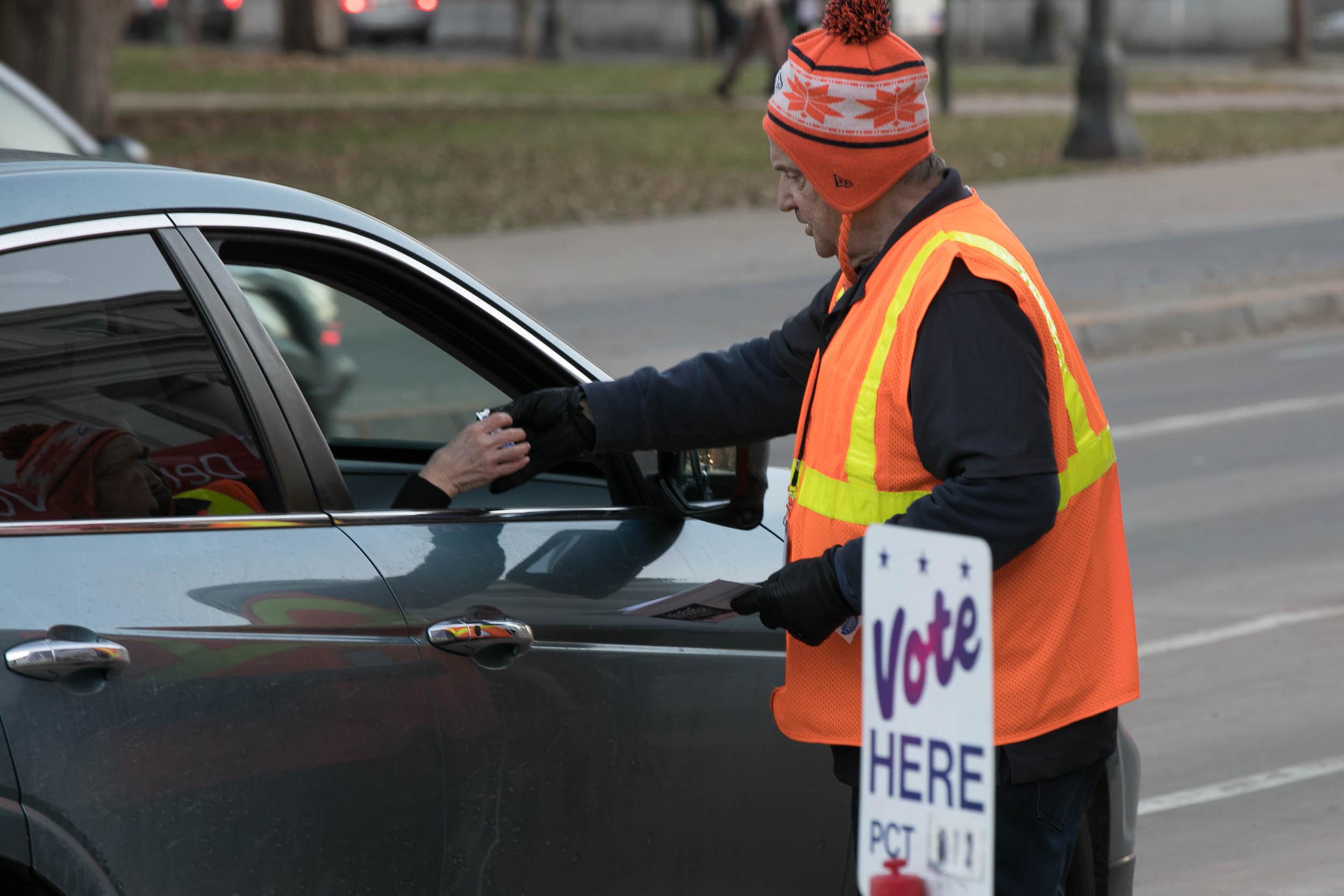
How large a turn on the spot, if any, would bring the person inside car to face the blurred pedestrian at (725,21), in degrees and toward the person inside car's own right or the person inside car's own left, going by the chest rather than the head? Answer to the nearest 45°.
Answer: approximately 90° to the person inside car's own left

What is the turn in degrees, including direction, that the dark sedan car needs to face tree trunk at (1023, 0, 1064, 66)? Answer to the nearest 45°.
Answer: approximately 90° to its left

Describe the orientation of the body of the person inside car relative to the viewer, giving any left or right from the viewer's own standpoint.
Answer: facing to the right of the viewer

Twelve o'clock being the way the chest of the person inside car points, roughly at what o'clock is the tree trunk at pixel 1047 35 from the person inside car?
The tree trunk is roughly at 10 o'clock from the person inside car.

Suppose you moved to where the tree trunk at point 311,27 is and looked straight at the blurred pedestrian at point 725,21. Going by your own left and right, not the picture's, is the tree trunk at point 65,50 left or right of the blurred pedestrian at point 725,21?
right

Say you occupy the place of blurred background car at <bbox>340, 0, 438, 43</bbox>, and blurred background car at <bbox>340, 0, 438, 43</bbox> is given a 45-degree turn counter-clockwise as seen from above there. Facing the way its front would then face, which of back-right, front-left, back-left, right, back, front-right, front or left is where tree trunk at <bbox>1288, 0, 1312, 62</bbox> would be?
back

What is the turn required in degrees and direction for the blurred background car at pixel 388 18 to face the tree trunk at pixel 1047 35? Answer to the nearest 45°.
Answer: approximately 135° to its right

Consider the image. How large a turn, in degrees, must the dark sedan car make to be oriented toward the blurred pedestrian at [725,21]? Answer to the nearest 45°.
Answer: approximately 90° to its left

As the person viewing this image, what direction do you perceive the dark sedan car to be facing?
facing to the right of the viewer

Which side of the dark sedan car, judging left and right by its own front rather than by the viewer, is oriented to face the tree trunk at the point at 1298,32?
left

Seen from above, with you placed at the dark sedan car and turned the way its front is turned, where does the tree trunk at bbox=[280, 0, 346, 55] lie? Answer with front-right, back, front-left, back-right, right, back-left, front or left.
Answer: left

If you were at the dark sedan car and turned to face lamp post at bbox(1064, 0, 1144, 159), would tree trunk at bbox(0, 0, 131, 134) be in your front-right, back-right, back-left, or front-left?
front-left
